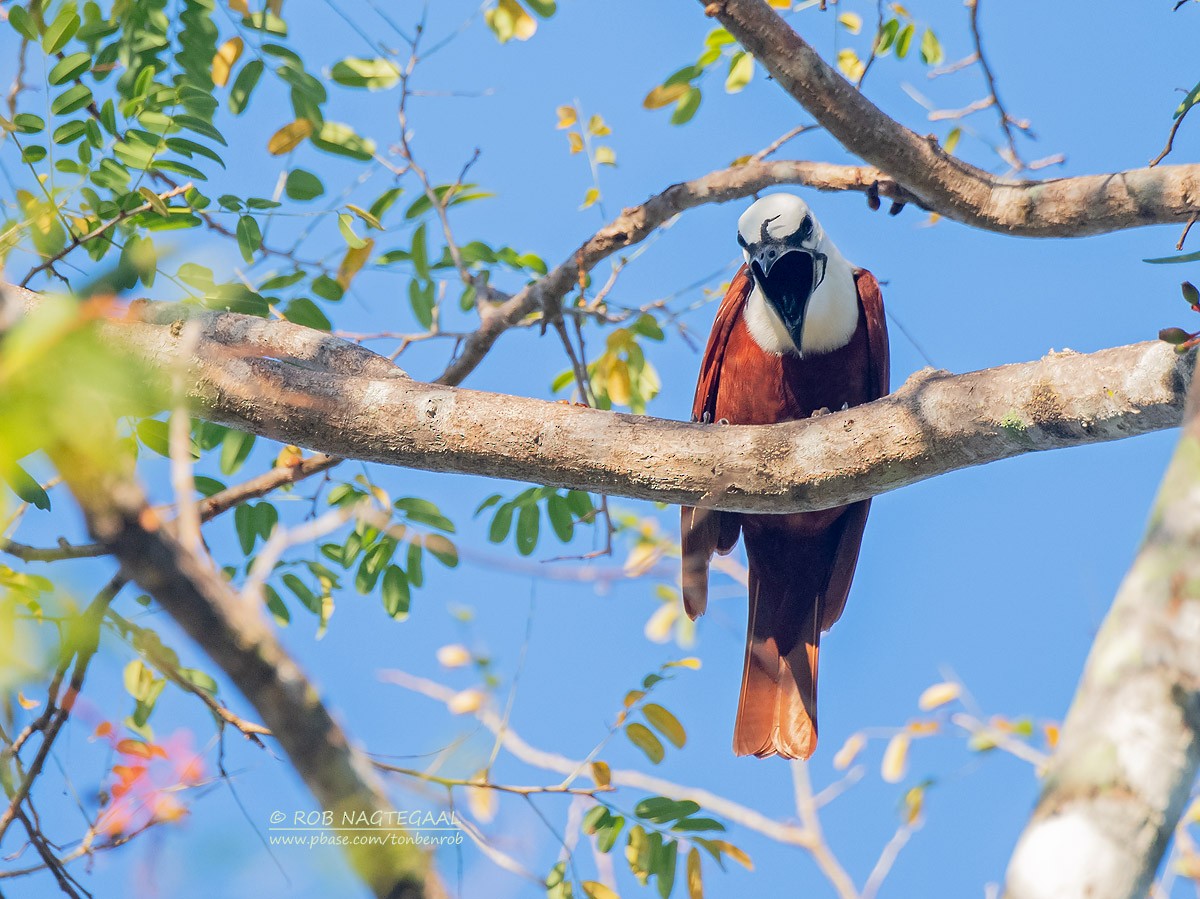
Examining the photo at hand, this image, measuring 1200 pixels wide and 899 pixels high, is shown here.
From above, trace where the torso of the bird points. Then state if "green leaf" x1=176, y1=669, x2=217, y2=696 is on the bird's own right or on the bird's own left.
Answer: on the bird's own right

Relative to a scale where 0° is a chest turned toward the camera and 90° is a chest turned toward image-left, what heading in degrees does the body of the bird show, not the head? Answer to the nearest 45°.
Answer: approximately 0°

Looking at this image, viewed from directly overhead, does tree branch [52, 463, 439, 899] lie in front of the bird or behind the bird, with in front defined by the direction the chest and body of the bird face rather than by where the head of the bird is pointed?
in front
